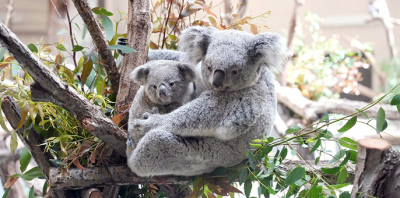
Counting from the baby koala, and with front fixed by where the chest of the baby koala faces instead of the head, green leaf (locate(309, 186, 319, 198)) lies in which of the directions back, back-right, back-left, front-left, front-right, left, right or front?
front-left

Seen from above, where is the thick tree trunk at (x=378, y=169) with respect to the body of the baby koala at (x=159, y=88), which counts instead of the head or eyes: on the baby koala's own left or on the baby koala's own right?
on the baby koala's own left

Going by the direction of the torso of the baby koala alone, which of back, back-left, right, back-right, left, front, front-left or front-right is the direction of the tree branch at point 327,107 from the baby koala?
back-left

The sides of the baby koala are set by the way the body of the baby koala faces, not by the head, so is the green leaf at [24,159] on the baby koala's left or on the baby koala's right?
on the baby koala's right

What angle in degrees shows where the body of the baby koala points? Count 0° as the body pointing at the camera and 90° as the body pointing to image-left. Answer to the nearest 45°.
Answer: approximately 0°

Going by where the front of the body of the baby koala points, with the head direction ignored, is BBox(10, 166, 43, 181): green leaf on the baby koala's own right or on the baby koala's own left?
on the baby koala's own right

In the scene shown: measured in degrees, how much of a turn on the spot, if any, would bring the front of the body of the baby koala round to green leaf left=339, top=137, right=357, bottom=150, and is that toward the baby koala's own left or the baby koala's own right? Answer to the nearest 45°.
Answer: approximately 90° to the baby koala's own left
